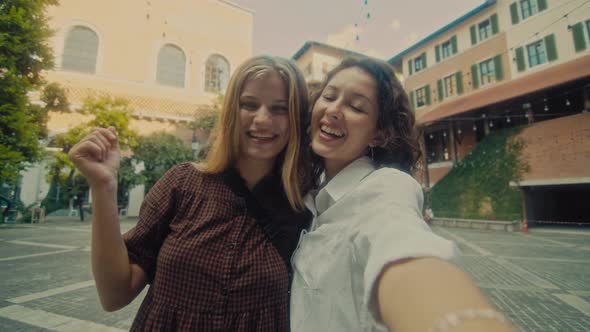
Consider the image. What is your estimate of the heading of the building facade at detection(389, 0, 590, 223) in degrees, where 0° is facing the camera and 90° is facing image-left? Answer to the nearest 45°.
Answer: approximately 45°

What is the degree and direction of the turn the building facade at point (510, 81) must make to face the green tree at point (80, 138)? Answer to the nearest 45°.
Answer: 0° — it already faces it

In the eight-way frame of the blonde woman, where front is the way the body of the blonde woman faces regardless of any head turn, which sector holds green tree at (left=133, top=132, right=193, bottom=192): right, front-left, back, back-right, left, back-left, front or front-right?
back

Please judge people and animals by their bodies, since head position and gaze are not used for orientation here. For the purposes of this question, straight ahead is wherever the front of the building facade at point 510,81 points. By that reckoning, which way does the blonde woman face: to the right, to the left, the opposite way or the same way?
to the left

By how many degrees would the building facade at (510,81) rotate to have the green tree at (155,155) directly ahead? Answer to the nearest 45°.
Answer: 0° — it already faces it

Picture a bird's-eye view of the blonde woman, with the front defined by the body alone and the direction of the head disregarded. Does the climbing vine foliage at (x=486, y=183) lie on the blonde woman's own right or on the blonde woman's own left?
on the blonde woman's own left

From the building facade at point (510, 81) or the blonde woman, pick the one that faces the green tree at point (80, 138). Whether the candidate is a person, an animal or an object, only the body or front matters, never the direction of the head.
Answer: the building facade

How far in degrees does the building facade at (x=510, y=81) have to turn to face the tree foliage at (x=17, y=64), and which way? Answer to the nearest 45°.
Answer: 0° — it already faces it

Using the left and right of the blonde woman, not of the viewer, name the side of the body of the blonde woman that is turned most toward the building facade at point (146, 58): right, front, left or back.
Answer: back
